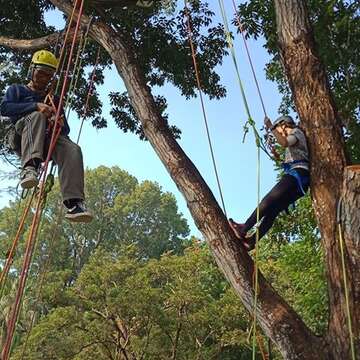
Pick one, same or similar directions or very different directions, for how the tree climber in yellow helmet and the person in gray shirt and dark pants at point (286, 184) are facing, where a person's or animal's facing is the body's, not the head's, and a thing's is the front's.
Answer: very different directions

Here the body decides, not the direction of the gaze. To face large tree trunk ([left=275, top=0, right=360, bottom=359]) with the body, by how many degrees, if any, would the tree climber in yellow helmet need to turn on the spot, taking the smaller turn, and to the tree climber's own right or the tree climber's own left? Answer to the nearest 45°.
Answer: approximately 45° to the tree climber's own left

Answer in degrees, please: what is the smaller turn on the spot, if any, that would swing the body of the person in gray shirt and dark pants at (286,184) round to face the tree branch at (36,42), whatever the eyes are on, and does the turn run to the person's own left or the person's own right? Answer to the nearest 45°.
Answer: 0° — they already face it

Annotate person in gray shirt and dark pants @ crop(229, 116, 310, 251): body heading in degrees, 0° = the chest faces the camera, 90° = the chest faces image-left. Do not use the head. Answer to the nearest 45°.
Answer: approximately 90°

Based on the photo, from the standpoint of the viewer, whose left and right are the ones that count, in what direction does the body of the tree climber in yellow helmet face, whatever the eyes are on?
facing the viewer and to the right of the viewer

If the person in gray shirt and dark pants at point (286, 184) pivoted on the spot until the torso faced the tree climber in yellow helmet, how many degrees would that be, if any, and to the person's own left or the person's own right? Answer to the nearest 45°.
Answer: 0° — they already face them

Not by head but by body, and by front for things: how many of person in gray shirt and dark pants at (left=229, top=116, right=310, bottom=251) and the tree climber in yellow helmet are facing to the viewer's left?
1
